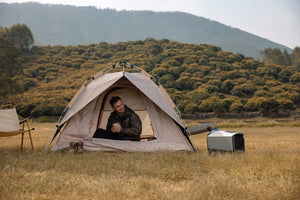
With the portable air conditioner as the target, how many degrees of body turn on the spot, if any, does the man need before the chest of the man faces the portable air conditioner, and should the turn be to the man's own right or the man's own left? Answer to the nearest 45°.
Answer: approximately 90° to the man's own left

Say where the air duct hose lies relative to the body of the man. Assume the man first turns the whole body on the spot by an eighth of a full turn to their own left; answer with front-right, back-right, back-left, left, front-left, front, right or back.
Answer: left

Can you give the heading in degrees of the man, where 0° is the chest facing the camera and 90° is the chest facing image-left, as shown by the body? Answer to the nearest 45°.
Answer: approximately 45°

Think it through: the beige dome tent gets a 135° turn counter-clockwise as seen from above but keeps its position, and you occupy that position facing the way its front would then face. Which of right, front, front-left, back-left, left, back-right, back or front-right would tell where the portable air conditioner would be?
right

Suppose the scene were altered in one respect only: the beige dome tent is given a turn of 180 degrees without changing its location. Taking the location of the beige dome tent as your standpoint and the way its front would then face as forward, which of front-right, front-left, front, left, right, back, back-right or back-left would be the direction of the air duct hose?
right

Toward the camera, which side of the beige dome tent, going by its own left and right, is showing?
front
